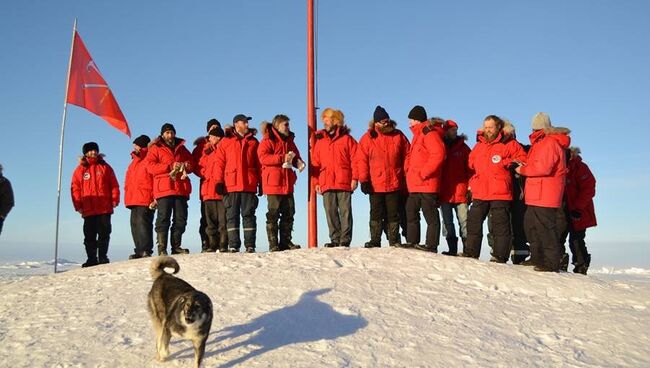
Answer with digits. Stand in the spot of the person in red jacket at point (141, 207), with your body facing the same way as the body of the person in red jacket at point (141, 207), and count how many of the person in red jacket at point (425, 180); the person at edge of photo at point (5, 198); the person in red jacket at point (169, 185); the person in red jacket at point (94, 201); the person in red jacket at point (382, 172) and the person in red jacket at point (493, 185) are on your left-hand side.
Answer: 4

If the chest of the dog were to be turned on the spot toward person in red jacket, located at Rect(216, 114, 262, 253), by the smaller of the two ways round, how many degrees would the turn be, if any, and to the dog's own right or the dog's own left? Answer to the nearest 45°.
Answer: approximately 135° to the dog's own left
